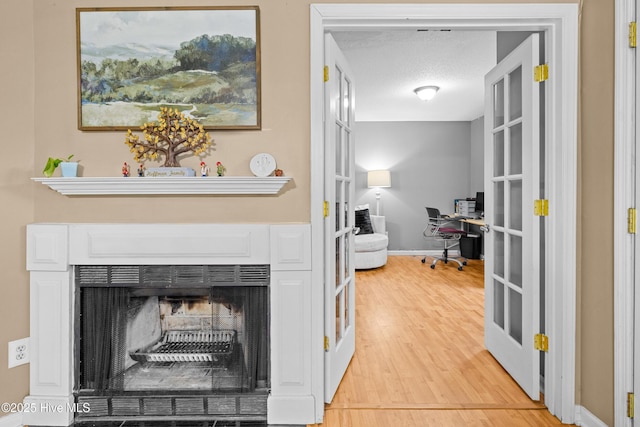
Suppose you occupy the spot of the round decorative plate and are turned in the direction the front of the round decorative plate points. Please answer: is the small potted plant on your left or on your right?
on your right

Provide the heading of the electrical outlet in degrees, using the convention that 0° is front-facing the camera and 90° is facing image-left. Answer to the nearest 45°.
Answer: approximately 315°

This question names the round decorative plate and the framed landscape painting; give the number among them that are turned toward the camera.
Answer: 2

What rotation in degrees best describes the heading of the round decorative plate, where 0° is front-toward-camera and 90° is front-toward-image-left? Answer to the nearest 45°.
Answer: approximately 0°

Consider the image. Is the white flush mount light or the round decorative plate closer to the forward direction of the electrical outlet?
the round decorative plate

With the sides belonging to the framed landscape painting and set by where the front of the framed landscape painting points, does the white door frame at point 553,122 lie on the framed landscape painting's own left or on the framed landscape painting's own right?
on the framed landscape painting's own left
